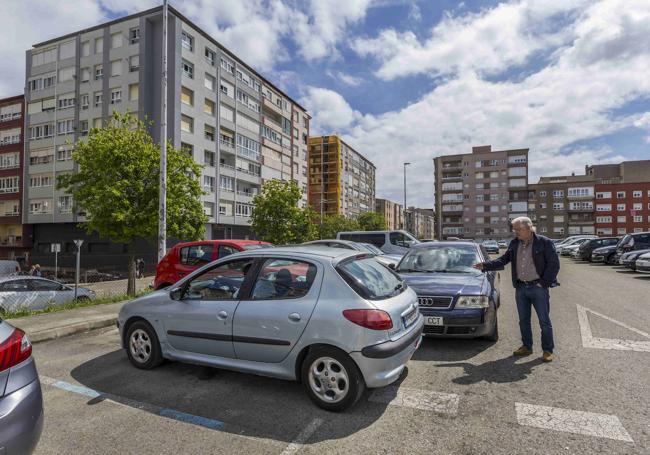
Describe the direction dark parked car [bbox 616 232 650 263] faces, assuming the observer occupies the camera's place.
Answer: facing the viewer and to the left of the viewer

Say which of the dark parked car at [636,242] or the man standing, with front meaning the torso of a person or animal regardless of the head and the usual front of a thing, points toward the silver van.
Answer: the dark parked car

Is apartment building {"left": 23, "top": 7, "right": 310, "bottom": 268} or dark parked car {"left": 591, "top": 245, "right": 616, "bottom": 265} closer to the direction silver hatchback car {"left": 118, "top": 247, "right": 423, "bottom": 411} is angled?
the apartment building

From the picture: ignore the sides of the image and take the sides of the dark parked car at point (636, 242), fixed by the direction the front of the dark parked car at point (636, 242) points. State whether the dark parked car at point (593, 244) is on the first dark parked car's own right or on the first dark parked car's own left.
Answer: on the first dark parked car's own right

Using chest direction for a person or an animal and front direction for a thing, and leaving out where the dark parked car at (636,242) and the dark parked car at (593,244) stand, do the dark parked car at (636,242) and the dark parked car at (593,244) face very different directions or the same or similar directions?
same or similar directions

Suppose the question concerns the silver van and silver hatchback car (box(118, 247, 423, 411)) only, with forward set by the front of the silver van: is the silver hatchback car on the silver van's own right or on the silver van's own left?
on the silver van's own right

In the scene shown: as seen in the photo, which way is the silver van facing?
to the viewer's right

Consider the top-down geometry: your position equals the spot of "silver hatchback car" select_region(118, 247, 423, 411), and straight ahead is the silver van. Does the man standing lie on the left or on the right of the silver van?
right

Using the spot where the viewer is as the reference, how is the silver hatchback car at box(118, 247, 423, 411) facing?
facing away from the viewer and to the left of the viewer

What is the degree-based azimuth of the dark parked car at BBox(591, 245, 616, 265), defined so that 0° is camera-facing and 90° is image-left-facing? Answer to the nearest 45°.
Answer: approximately 45°

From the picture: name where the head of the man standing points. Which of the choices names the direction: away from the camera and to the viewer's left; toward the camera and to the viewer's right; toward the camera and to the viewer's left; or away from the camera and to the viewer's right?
toward the camera and to the viewer's left

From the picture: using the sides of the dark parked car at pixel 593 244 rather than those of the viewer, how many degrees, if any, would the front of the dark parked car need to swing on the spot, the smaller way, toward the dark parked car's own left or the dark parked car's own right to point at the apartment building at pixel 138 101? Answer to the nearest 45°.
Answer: approximately 45° to the dark parked car's own right

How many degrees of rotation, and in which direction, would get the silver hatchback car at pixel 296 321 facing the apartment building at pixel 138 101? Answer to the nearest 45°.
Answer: approximately 45° to its right

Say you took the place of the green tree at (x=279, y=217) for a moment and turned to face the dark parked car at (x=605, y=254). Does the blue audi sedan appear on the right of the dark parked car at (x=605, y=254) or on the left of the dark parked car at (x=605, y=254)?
right

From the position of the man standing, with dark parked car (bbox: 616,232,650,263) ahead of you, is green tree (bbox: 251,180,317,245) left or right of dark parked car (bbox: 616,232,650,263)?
left

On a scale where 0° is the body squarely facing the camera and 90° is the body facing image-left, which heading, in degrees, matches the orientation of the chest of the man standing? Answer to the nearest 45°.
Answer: approximately 45°

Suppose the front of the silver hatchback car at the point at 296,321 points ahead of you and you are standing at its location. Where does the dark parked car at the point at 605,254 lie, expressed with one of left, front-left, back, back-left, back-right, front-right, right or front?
right
